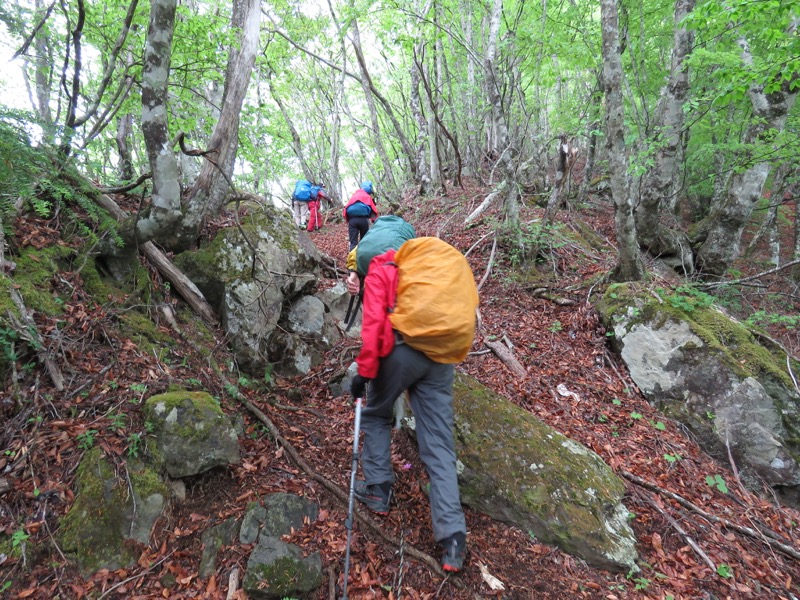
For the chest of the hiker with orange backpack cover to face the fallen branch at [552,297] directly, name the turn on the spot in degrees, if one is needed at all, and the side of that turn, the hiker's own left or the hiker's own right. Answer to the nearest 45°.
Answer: approximately 90° to the hiker's own right

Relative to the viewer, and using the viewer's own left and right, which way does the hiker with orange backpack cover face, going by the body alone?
facing away from the viewer and to the left of the viewer

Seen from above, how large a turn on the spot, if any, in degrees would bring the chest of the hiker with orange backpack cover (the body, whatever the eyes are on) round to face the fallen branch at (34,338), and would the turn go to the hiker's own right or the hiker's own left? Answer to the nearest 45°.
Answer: approximately 45° to the hiker's own left

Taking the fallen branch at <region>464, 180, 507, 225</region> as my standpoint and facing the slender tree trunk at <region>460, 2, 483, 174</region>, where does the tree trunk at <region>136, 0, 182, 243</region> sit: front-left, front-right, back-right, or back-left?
back-left

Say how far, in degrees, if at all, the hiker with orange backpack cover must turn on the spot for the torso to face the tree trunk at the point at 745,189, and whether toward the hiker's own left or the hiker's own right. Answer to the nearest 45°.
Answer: approximately 90° to the hiker's own right

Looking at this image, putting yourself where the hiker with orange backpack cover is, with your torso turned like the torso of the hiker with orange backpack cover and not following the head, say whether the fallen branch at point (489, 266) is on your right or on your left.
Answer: on your right

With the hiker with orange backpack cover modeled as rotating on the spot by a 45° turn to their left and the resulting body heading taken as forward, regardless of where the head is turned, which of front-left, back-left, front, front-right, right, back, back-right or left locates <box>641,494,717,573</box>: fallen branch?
back

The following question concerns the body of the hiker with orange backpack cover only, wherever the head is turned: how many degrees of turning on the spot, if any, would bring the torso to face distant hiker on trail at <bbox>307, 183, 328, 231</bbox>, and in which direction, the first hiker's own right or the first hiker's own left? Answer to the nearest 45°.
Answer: approximately 45° to the first hiker's own right

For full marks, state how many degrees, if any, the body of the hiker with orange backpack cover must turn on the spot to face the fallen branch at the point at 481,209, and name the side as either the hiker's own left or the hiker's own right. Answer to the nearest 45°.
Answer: approximately 45° to the hiker's own right
